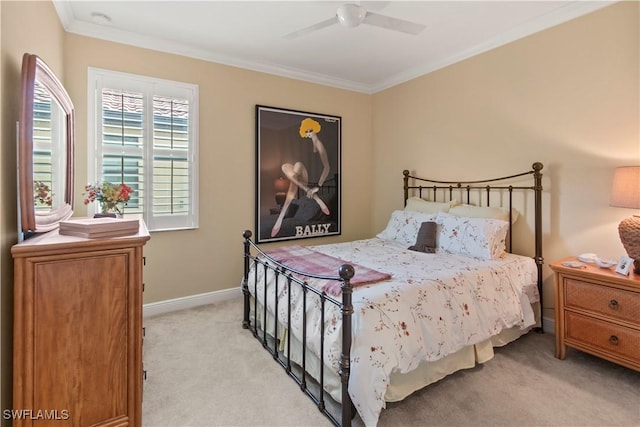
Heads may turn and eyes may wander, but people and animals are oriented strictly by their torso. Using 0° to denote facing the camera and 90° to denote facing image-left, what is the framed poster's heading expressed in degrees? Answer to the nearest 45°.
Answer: approximately 315°

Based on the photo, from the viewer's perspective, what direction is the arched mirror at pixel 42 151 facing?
to the viewer's right

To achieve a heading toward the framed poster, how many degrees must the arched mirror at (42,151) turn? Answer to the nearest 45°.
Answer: approximately 45° to its left

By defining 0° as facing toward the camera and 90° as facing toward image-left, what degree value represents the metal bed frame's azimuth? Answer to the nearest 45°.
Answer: approximately 45°

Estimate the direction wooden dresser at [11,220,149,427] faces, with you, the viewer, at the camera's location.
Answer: facing to the right of the viewer

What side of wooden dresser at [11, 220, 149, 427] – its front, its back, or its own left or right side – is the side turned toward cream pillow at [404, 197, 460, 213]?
front
